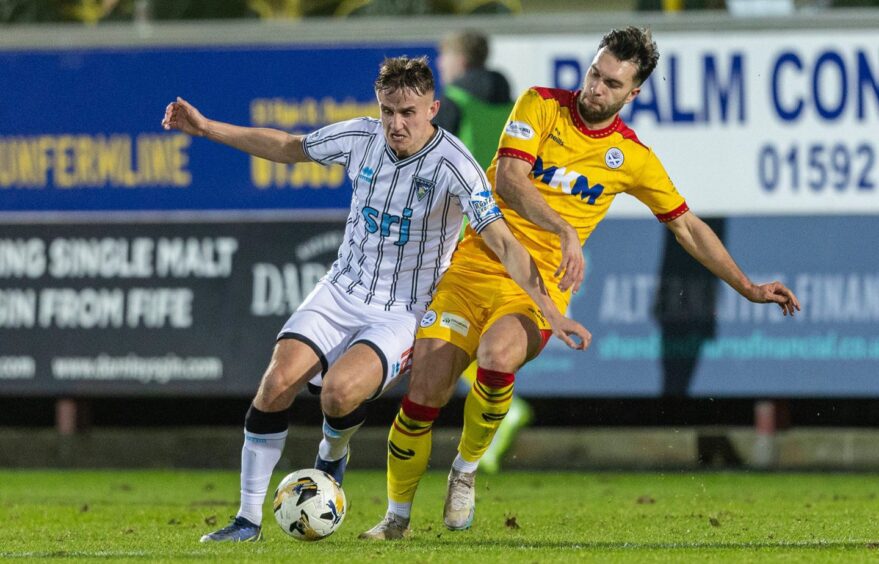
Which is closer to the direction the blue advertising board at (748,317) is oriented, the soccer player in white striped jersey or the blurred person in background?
the soccer player in white striped jersey

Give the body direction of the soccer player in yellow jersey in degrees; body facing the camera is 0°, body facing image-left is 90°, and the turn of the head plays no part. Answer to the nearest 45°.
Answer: approximately 0°

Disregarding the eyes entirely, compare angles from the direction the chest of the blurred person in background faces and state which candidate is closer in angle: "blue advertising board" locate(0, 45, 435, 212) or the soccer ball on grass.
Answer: the blue advertising board

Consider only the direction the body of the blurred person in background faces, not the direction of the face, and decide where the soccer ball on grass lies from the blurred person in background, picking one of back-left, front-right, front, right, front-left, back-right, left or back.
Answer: back-left

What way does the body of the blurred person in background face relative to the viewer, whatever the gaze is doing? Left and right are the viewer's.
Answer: facing away from the viewer and to the left of the viewer

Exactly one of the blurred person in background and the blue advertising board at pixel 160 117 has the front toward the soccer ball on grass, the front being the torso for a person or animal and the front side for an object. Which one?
the blue advertising board

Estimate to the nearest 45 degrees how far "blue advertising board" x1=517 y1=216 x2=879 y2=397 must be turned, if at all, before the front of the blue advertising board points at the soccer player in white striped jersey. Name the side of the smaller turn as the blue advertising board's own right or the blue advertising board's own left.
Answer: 0° — it already faces them

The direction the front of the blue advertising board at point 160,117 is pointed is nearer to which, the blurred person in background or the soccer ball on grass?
the soccer ball on grass

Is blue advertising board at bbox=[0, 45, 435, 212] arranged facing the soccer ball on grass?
yes
